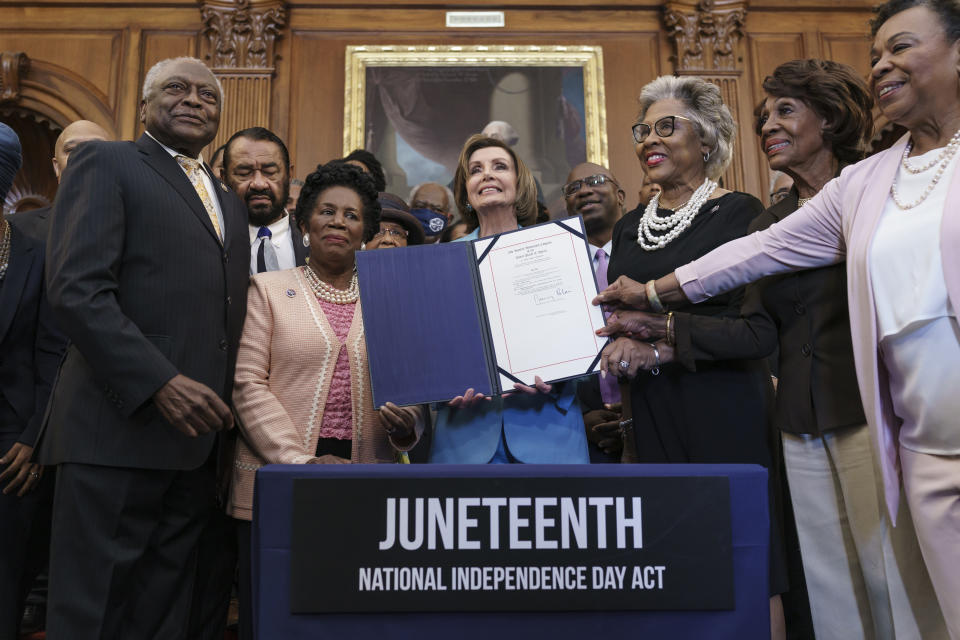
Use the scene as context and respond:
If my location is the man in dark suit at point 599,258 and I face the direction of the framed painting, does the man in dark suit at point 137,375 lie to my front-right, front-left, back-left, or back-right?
back-left

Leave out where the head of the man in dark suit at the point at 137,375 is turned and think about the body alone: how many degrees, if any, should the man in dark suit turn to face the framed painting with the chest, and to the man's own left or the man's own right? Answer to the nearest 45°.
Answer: approximately 90° to the man's own left

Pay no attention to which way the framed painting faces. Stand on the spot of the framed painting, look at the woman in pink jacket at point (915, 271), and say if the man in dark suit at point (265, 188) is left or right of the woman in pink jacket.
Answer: right

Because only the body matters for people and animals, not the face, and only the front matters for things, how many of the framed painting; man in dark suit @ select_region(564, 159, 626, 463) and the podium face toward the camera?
3

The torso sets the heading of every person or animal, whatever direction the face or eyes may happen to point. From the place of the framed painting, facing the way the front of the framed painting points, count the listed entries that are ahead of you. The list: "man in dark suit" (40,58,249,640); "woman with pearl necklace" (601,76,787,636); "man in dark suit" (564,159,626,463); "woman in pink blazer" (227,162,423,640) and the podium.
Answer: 5

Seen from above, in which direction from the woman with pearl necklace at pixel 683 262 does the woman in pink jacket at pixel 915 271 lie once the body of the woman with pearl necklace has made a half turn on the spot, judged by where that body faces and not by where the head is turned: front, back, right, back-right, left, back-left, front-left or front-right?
right

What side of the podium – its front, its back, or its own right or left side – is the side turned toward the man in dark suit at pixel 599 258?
back

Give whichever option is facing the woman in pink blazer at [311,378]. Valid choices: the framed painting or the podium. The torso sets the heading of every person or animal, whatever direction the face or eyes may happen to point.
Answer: the framed painting
